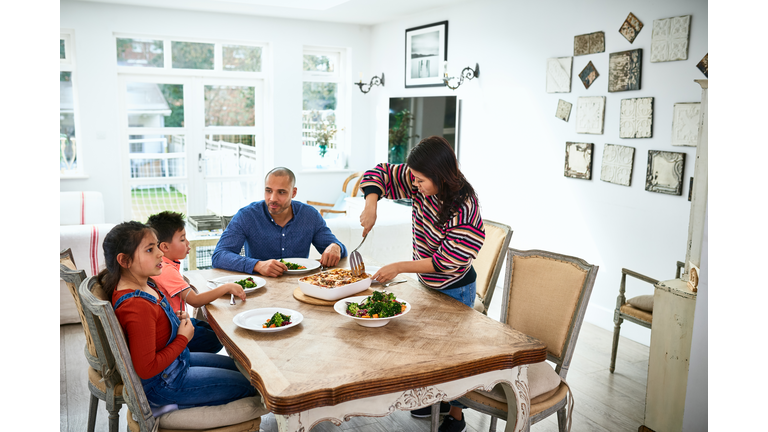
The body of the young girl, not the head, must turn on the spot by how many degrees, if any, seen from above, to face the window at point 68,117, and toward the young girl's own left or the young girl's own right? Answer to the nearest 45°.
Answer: approximately 90° to the young girl's own left

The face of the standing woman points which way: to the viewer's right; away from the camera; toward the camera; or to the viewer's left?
to the viewer's left

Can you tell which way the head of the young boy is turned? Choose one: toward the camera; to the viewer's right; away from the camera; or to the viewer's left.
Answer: to the viewer's right

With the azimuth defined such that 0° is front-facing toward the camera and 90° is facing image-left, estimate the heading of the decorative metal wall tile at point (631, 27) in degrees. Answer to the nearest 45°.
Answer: approximately 45°

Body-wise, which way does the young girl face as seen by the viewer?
to the viewer's right

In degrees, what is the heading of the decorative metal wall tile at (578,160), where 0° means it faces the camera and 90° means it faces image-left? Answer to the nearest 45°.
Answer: approximately 45°

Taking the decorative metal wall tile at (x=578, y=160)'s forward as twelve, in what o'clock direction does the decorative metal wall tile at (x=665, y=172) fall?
the decorative metal wall tile at (x=665, y=172) is roughly at 9 o'clock from the decorative metal wall tile at (x=578, y=160).

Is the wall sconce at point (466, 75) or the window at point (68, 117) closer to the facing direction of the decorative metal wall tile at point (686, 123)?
the window

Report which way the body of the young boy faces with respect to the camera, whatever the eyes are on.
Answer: to the viewer's right

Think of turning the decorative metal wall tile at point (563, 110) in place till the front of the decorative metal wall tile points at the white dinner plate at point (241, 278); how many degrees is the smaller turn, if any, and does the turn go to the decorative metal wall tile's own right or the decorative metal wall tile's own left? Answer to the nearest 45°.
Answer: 0° — it already faces it

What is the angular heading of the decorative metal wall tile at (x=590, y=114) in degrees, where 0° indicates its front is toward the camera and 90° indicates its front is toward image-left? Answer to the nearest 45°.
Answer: approximately 45°
